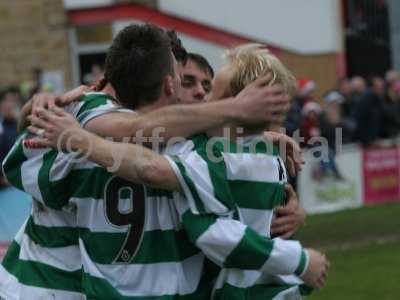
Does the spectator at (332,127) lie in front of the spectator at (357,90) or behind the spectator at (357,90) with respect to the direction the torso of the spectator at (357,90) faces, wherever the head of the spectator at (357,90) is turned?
in front

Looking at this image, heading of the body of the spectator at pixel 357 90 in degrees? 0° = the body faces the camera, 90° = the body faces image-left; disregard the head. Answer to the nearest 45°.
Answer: approximately 45°

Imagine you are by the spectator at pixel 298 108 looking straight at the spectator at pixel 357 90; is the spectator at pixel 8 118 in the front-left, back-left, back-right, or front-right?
back-left

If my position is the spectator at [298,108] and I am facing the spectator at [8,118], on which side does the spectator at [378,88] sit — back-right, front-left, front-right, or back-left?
back-right
